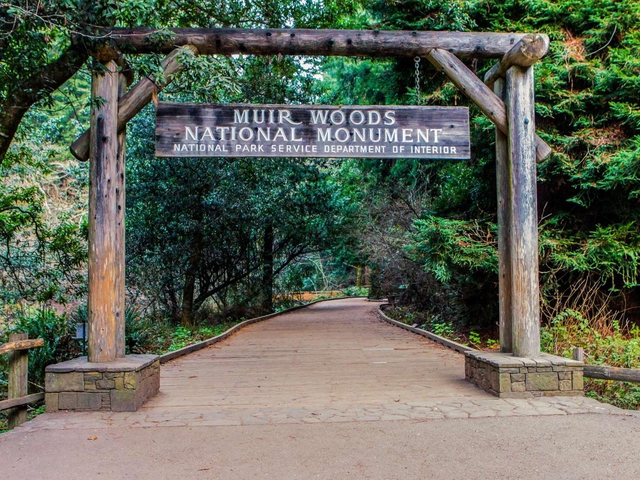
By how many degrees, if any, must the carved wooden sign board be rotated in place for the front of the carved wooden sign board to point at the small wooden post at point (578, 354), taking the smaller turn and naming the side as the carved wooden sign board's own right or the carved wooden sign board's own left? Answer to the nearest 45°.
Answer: approximately 90° to the carved wooden sign board's own left

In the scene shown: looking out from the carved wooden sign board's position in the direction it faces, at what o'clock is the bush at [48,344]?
The bush is roughly at 4 o'clock from the carved wooden sign board.

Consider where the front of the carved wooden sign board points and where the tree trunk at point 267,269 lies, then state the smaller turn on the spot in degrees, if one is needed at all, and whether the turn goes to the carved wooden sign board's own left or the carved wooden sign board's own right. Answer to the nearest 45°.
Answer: approximately 180°

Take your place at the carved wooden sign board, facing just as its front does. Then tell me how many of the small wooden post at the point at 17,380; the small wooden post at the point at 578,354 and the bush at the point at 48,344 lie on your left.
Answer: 1

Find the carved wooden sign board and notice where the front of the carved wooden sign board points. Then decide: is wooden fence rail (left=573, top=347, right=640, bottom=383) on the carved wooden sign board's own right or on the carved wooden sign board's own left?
on the carved wooden sign board's own left

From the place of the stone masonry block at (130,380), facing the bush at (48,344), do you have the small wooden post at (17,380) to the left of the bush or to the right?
left

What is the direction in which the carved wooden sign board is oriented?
toward the camera

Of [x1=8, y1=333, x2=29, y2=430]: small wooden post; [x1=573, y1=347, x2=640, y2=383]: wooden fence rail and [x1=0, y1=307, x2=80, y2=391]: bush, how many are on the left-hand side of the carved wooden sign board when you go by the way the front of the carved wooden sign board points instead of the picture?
1

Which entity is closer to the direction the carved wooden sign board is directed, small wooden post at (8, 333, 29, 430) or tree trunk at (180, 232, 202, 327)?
the small wooden post

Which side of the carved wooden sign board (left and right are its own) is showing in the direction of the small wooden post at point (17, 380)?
right

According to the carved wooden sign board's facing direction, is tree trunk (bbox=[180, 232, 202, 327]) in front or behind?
behind
